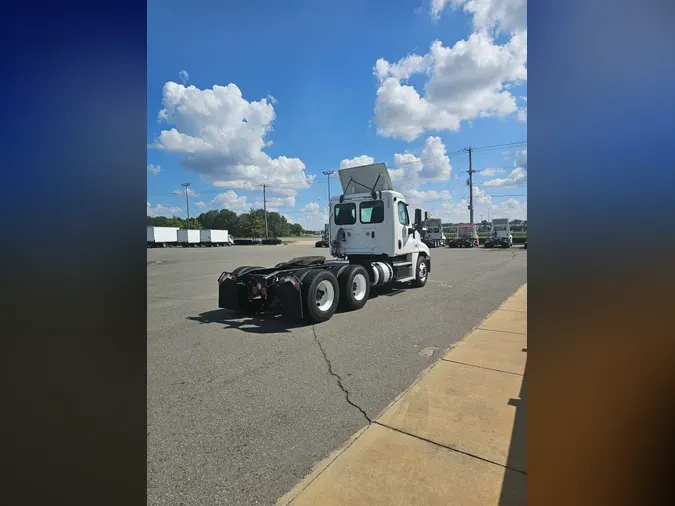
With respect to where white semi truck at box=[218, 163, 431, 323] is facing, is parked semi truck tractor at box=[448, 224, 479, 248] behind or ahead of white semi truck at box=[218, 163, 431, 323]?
ahead

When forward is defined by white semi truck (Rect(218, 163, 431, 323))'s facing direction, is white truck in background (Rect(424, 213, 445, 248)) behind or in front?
in front

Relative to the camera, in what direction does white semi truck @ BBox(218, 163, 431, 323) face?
facing away from the viewer and to the right of the viewer

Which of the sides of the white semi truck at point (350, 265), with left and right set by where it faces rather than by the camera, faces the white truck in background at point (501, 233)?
front
